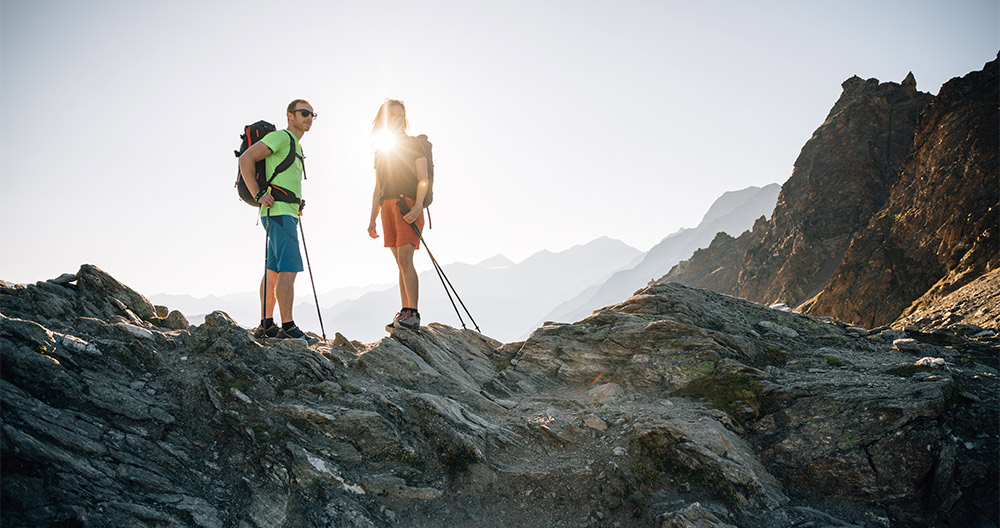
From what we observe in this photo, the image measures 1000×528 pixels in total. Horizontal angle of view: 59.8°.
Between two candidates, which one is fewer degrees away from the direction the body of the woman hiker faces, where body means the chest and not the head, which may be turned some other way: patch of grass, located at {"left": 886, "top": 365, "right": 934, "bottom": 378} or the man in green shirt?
the man in green shirt

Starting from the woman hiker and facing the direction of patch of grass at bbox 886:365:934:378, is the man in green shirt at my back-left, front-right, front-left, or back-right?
back-right

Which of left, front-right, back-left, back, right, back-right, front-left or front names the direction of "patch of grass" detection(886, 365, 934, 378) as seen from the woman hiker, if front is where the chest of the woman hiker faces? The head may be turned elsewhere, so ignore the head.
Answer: back-left

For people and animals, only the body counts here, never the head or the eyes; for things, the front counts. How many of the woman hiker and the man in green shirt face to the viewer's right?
1

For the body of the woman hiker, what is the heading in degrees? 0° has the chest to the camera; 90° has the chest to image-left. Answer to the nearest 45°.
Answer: approximately 45°

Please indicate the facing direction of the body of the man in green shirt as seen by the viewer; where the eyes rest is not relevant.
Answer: to the viewer's right
